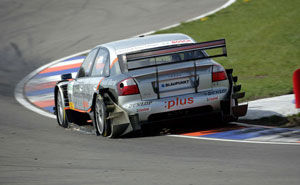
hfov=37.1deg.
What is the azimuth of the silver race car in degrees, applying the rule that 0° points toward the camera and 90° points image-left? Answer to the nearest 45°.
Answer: approximately 135°
